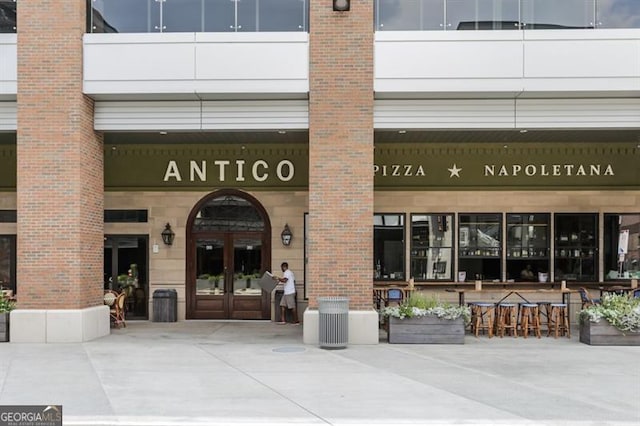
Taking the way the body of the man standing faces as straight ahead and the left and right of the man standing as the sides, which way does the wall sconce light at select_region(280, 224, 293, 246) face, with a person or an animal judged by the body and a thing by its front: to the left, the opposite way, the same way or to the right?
to the left

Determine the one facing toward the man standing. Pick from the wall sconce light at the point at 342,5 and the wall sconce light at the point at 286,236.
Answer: the wall sconce light at the point at 286,236

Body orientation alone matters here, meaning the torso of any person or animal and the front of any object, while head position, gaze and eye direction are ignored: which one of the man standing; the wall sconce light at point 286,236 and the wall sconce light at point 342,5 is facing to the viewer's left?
the man standing

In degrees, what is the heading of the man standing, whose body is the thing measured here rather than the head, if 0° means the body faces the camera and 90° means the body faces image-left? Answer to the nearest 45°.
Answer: approximately 90°

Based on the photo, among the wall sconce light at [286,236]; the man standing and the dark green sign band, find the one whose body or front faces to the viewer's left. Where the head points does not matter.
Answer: the man standing

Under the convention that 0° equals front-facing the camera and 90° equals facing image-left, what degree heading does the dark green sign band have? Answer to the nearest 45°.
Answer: approximately 0°
